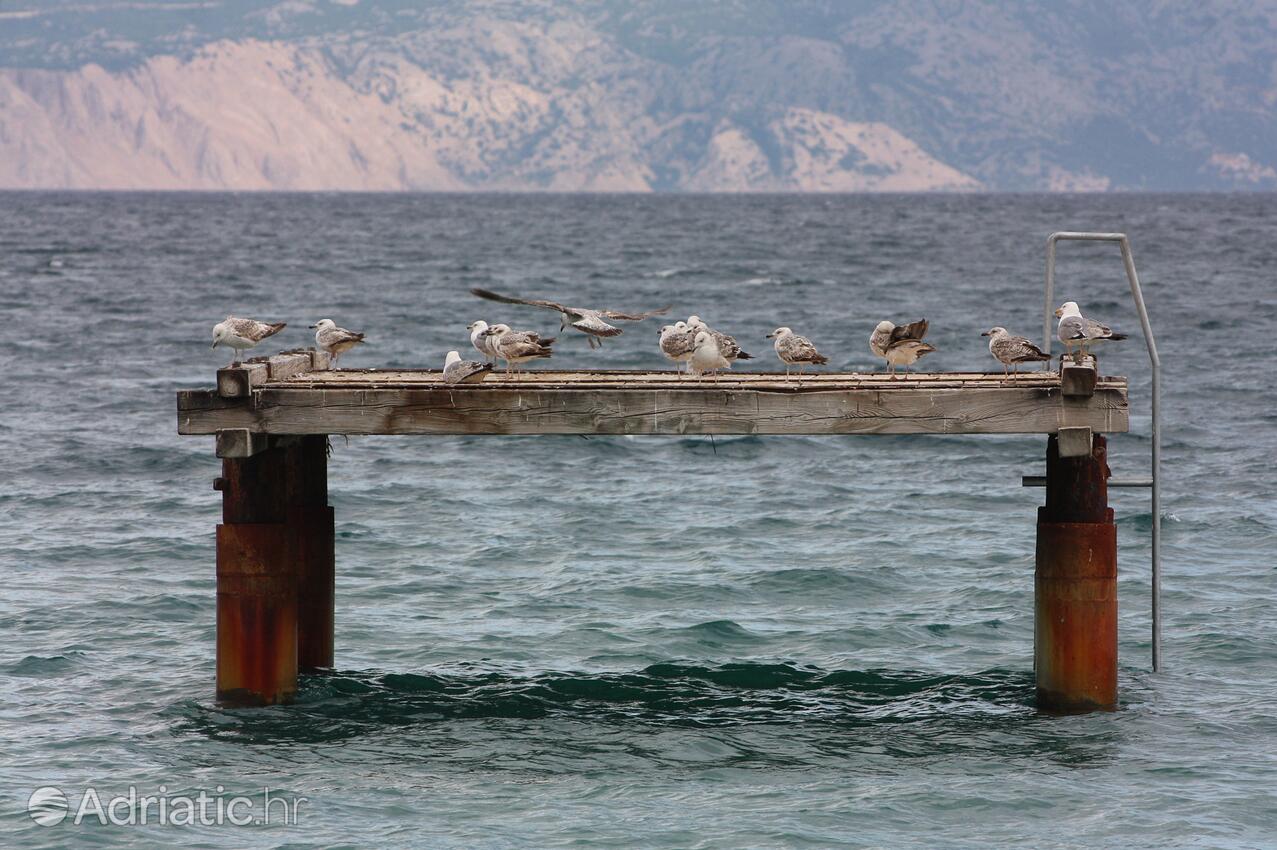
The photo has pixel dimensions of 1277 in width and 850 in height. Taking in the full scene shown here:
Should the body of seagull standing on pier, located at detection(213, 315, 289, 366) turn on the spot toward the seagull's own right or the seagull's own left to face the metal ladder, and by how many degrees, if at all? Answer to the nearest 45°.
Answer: approximately 180°

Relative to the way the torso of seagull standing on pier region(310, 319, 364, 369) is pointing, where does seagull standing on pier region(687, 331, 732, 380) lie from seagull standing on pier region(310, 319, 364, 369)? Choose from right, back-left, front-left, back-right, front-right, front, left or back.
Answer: back-left

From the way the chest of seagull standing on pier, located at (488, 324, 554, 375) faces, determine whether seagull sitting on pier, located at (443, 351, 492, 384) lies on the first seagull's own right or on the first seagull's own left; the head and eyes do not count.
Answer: on the first seagull's own left

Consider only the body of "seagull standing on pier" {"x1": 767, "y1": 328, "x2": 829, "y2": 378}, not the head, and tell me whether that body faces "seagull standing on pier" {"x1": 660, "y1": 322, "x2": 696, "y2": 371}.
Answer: yes

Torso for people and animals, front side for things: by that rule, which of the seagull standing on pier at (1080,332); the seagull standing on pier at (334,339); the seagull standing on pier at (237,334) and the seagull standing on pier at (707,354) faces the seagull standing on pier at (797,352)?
the seagull standing on pier at (1080,332)

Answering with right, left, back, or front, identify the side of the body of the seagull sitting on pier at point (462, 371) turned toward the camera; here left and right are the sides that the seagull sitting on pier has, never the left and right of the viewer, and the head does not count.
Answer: left

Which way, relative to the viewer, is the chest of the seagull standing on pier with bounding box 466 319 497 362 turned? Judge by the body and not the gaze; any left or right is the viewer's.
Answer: facing to the left of the viewer

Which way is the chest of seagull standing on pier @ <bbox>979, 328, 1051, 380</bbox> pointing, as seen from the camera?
to the viewer's left
